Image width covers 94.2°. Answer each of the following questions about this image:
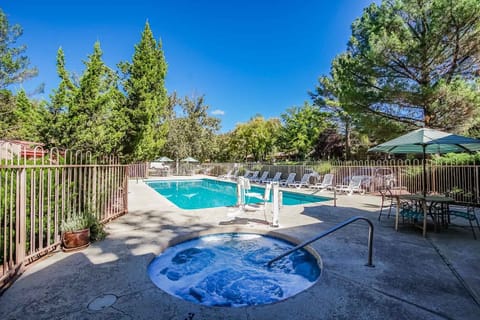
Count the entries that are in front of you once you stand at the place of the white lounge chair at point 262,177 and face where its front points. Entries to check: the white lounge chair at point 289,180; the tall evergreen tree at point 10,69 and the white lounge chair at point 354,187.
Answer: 1

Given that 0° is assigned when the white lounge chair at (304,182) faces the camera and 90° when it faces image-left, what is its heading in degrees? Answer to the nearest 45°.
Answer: approximately 90°

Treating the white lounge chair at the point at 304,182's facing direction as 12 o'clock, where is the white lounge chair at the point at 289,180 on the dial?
the white lounge chair at the point at 289,180 is roughly at 1 o'clock from the white lounge chair at the point at 304,182.

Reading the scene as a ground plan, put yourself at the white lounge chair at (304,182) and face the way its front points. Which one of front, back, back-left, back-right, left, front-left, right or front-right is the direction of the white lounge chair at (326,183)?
back-left

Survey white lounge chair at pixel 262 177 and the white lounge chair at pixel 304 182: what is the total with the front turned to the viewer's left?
2

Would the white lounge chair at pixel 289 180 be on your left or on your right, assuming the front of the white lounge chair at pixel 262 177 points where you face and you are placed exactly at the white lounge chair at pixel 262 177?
on your left

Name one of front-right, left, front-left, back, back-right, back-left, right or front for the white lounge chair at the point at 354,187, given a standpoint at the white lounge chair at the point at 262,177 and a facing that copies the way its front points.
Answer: back-left

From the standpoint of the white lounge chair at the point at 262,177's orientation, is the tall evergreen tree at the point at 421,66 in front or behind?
behind

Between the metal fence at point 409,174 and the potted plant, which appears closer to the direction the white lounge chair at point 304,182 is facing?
the potted plant

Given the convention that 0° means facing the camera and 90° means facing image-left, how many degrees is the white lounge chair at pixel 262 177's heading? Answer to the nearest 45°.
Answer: approximately 90°
